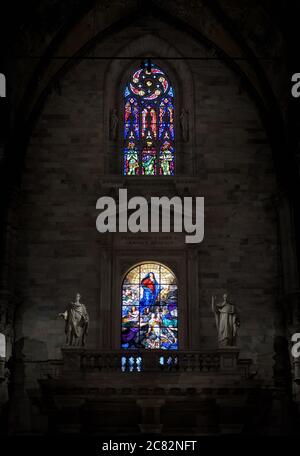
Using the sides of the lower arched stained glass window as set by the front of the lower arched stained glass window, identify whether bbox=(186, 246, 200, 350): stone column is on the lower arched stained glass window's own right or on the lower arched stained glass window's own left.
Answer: on the lower arched stained glass window's own left

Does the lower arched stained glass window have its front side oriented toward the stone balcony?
yes

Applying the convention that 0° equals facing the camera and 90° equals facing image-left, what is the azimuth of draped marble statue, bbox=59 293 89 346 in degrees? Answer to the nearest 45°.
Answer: approximately 0°

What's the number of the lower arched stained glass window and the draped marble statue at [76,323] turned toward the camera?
2
